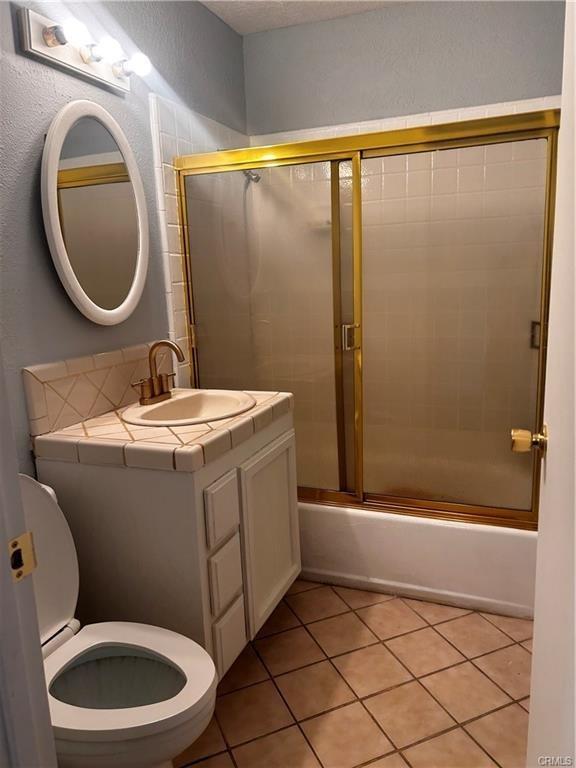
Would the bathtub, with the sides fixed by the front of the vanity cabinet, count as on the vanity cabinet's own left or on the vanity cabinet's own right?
on the vanity cabinet's own left

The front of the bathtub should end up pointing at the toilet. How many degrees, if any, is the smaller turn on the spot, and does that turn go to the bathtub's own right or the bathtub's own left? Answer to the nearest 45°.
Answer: approximately 45° to the bathtub's own right

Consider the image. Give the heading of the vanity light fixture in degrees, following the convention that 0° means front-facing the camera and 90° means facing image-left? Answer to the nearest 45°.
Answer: approximately 315°

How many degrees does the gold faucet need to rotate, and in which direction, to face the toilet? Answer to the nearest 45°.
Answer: approximately 45° to its right

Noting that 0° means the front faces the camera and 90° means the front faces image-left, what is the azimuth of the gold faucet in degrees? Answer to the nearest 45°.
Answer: approximately 315°

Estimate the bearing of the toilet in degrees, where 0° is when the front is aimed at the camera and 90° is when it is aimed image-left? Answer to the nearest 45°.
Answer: approximately 315°

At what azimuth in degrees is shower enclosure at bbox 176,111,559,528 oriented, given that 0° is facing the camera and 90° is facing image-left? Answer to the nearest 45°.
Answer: approximately 0°

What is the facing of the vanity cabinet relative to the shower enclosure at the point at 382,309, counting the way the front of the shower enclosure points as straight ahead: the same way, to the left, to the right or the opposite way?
to the left
